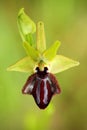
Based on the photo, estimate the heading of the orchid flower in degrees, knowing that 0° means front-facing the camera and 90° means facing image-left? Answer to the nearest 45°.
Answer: approximately 0°
